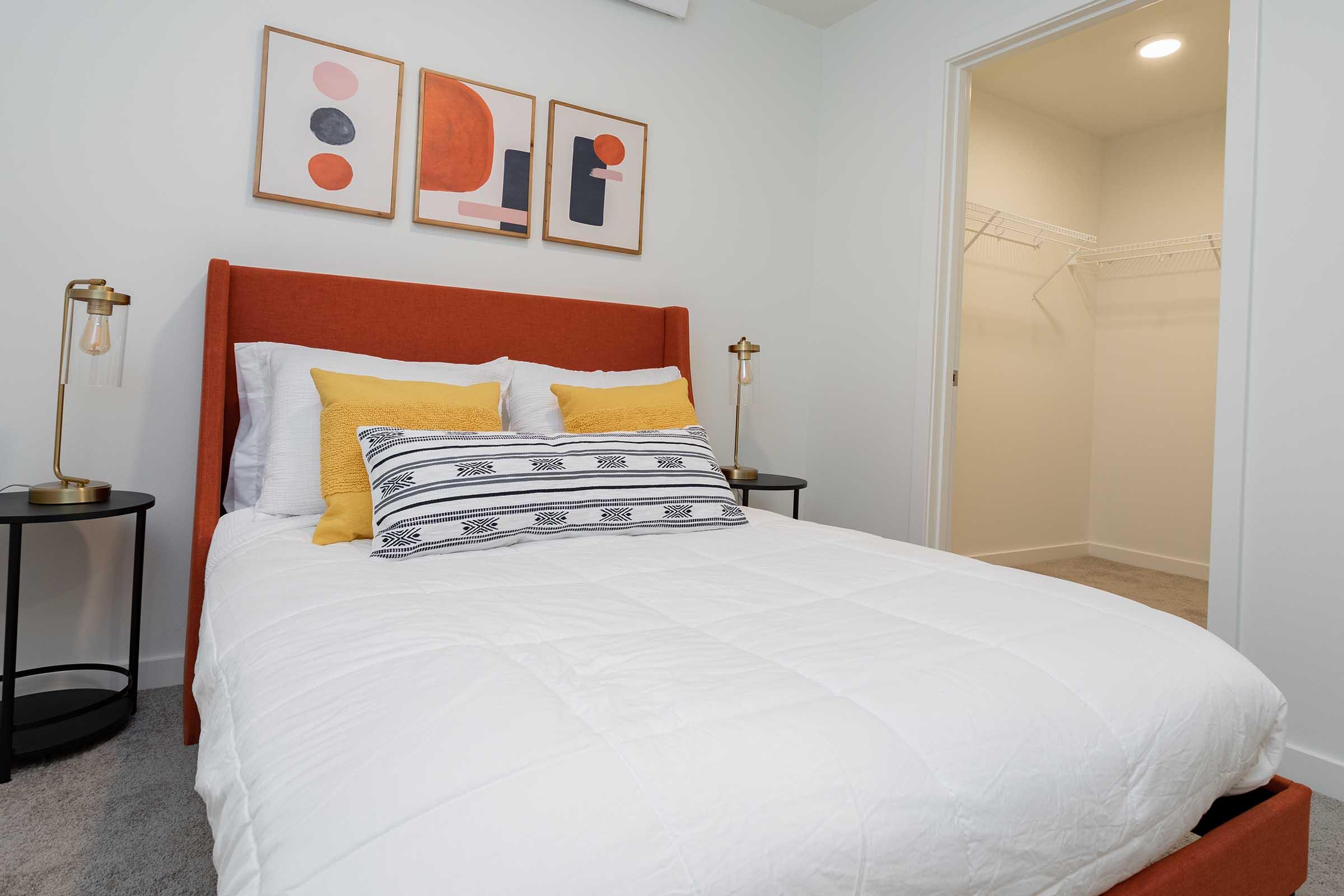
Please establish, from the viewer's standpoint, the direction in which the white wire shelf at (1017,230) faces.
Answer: facing the viewer and to the right of the viewer

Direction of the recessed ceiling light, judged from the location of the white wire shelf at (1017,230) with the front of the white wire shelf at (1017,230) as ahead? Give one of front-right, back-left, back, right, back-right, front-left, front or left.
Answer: front

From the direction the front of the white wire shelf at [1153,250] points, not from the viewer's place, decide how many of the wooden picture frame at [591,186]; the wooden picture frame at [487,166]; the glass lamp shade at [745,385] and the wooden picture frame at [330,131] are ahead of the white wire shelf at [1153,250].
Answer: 4

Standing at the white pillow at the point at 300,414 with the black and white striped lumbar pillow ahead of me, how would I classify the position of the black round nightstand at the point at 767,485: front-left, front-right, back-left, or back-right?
front-left

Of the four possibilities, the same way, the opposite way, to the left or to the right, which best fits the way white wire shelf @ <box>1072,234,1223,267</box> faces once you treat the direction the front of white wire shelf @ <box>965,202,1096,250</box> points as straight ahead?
to the right

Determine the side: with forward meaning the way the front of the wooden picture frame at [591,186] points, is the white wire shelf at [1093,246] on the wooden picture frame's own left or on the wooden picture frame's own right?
on the wooden picture frame's own left

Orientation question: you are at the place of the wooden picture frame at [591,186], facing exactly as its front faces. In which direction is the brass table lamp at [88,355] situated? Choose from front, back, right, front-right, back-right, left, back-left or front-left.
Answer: right

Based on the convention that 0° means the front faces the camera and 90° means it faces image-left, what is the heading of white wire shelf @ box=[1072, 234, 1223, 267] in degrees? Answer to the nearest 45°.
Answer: approximately 45°
